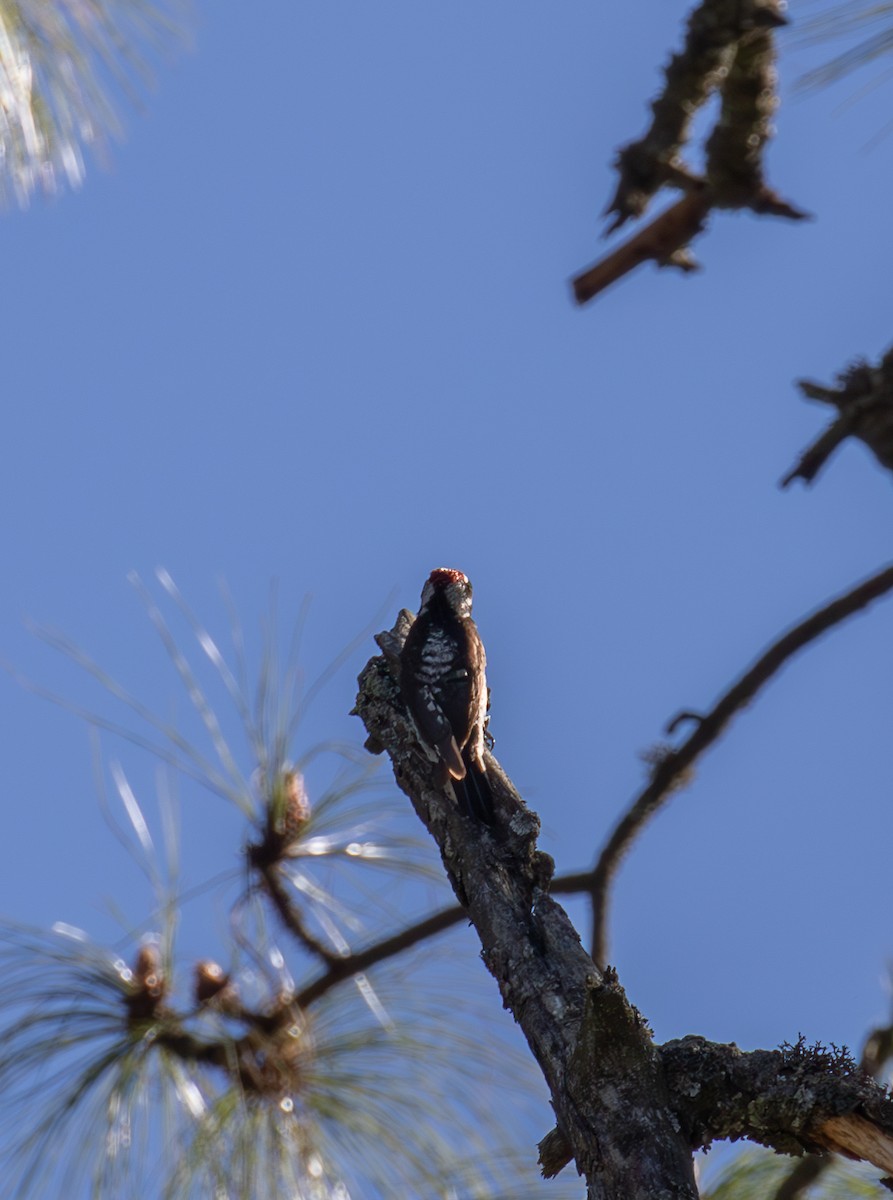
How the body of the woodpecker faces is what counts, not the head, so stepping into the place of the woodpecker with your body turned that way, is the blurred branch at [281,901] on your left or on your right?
on your left

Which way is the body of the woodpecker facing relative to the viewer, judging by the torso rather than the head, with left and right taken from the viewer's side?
facing away from the viewer
